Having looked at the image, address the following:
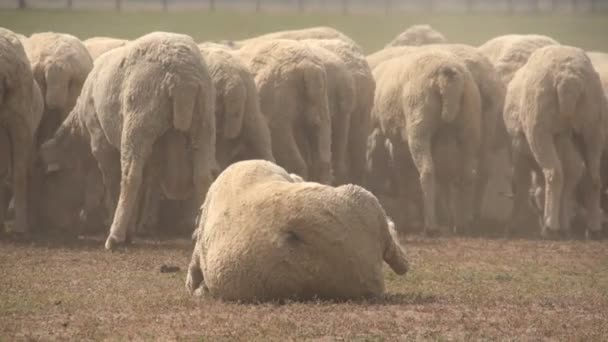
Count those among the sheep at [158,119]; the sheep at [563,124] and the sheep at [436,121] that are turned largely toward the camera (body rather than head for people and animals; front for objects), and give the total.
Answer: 0

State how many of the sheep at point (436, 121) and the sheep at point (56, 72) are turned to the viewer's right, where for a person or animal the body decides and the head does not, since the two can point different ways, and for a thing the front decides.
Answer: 0

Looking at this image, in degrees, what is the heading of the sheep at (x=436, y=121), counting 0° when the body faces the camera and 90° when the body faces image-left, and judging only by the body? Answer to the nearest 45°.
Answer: approximately 135°

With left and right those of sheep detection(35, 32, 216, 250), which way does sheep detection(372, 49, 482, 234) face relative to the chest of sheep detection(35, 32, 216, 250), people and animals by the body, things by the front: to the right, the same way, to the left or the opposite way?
the same way

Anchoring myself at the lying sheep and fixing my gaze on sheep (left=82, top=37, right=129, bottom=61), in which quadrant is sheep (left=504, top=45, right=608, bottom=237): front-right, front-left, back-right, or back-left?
front-right

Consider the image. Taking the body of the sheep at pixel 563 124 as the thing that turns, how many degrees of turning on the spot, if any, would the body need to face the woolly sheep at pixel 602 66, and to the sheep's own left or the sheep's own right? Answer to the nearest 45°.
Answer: approximately 45° to the sheep's own right

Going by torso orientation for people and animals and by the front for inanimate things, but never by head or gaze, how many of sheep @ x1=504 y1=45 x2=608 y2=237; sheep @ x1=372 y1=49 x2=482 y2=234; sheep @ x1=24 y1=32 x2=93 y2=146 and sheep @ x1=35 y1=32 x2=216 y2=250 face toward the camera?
0

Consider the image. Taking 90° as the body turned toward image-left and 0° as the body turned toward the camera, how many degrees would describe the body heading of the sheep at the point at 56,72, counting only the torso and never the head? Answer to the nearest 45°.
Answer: approximately 180°

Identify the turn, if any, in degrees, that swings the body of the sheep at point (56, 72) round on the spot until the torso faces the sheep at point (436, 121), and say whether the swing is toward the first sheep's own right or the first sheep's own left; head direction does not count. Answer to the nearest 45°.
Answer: approximately 135° to the first sheep's own right

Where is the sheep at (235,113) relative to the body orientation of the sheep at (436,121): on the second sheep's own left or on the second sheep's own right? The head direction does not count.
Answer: on the second sheep's own left

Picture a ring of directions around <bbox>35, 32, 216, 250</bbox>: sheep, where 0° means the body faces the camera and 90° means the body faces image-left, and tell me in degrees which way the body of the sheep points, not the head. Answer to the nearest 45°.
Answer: approximately 135°

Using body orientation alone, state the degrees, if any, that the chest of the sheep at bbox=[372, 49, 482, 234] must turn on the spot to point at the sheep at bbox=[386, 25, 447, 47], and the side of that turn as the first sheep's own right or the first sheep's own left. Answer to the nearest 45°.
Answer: approximately 45° to the first sheep's own right

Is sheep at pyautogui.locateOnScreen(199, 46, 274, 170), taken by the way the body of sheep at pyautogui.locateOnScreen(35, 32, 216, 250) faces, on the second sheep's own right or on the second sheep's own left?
on the second sheep's own right
